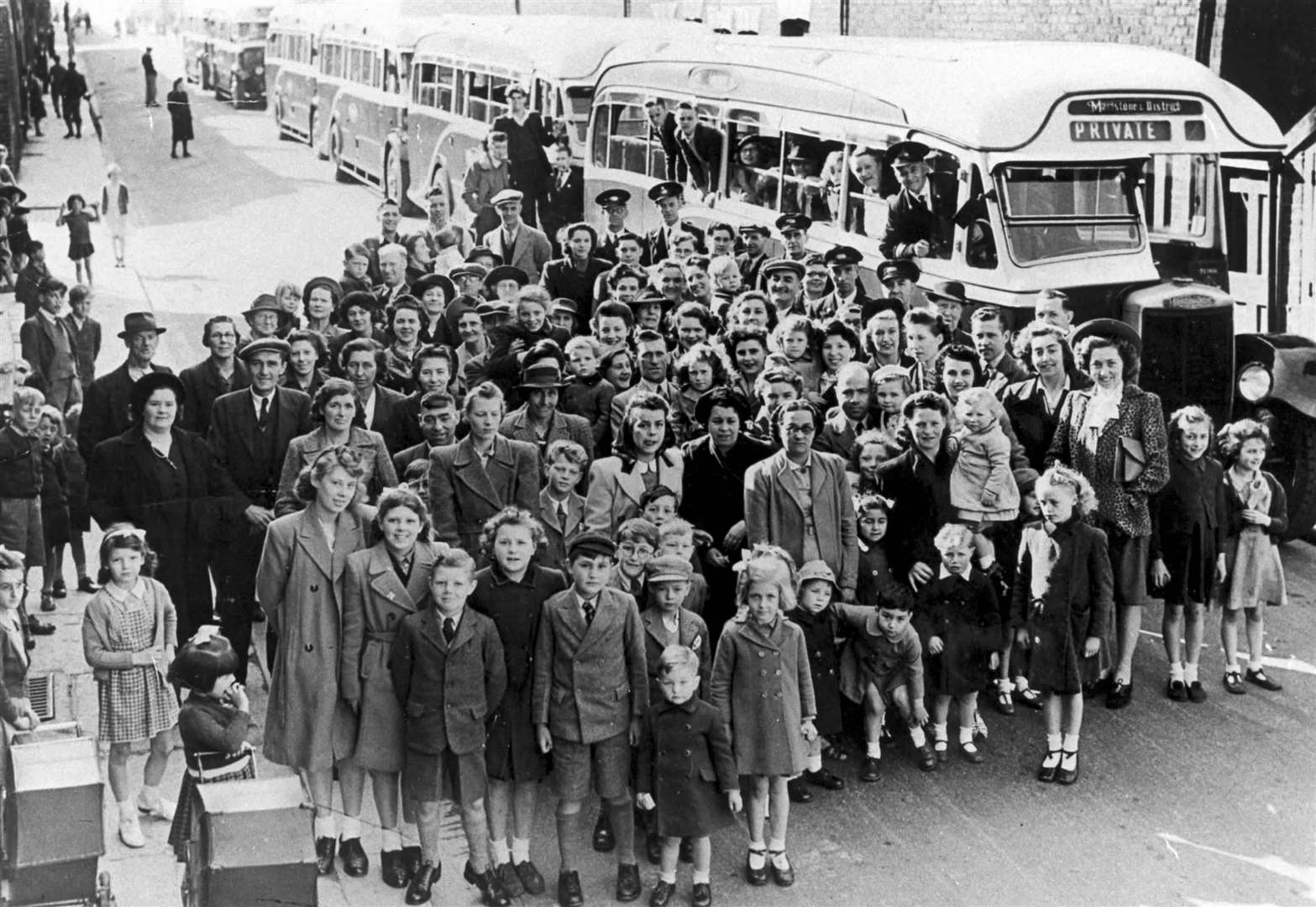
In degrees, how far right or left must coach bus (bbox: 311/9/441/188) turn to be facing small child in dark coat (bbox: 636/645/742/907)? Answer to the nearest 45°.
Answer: approximately 45° to its right

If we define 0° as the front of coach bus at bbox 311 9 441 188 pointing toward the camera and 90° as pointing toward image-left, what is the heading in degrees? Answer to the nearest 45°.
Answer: approximately 315°

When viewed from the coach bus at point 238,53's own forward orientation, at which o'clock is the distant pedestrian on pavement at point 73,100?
The distant pedestrian on pavement is roughly at 2 o'clock from the coach bus.

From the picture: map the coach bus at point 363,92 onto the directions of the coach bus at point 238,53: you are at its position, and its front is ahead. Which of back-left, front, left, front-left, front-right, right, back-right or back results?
front-right

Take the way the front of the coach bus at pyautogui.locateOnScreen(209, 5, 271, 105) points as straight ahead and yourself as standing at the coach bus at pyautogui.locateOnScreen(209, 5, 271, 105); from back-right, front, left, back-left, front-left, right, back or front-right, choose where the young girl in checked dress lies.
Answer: front-right

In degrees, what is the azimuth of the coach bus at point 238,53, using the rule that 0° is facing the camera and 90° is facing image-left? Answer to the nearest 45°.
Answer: approximately 315°

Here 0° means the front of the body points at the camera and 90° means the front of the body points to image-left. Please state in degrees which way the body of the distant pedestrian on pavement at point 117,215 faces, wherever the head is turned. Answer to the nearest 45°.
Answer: approximately 0°

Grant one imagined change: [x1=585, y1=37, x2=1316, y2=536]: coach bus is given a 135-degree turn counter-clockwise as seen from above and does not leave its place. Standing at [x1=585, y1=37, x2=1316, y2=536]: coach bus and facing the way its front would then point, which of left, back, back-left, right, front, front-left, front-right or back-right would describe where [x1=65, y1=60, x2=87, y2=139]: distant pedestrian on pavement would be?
front-left
